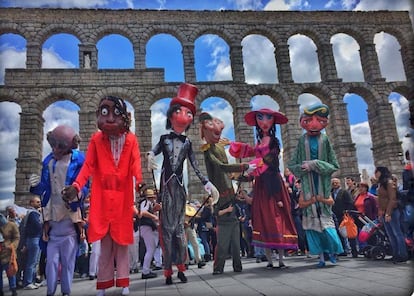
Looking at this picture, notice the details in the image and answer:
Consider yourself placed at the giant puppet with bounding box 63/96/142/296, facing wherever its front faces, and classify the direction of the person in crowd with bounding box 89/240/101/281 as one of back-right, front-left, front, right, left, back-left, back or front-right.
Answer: back

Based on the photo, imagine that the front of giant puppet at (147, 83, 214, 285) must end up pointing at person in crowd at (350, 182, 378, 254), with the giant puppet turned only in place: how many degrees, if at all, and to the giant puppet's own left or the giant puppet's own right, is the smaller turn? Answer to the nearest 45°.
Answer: approximately 135° to the giant puppet's own left

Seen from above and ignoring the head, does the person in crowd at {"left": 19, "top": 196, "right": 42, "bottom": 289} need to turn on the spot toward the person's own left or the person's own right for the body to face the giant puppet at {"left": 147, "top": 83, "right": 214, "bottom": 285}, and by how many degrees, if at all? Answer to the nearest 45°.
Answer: approximately 45° to the person's own right

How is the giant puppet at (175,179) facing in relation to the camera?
toward the camera

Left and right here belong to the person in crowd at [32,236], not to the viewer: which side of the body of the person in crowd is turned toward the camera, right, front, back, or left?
right

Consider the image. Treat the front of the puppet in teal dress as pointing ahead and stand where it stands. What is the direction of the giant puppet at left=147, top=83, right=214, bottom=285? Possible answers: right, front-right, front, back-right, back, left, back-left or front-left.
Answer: front-right

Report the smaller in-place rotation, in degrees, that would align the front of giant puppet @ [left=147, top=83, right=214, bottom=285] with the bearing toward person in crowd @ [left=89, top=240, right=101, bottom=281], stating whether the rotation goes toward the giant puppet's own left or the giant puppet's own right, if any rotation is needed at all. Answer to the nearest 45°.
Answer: approximately 135° to the giant puppet's own right

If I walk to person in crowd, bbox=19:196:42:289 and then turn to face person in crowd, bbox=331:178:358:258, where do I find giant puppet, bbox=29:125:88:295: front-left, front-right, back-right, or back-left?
front-right

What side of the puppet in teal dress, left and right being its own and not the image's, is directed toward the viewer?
front

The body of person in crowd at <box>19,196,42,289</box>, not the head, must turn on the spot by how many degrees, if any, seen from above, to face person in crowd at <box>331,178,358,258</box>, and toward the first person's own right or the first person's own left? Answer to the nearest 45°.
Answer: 0° — they already face them

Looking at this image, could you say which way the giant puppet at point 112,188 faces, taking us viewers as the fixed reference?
facing the viewer
